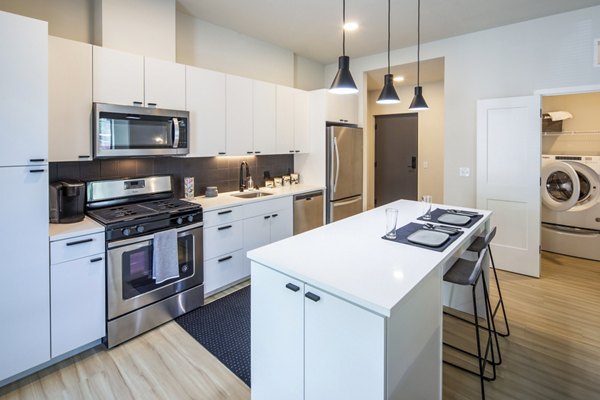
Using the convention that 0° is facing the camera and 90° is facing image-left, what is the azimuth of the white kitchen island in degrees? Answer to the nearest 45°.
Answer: approximately 45°

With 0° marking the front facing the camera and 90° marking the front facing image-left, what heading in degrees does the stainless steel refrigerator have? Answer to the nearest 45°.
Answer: approximately 315°

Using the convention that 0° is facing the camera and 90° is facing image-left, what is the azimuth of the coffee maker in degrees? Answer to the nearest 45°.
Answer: approximately 315°

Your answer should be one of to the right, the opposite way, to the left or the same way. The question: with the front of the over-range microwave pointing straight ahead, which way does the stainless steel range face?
the same way

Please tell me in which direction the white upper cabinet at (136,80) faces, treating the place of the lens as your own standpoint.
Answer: facing the viewer and to the right of the viewer

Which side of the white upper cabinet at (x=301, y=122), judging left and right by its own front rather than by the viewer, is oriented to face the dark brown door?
left

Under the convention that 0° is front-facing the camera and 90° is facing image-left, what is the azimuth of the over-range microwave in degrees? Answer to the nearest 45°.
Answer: approximately 315°

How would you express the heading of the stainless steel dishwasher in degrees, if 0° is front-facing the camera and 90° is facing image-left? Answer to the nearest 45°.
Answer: approximately 315°

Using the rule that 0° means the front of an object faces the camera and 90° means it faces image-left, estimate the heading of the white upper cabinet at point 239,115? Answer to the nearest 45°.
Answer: approximately 315°

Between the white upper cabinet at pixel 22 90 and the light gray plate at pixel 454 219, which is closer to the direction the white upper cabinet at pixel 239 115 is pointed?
the light gray plate
